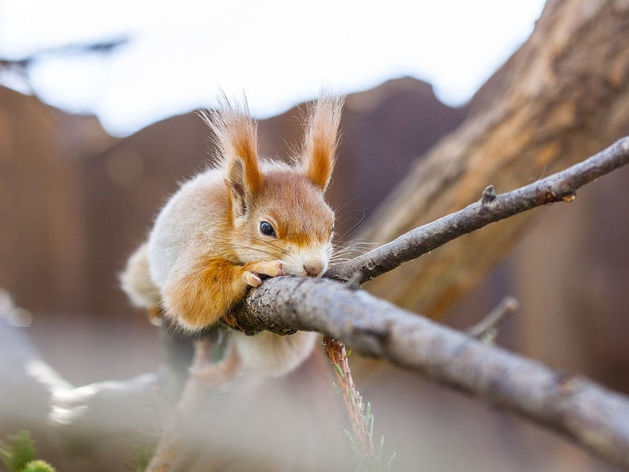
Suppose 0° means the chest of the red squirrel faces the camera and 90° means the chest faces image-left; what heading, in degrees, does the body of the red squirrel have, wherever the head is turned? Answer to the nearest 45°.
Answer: approximately 315°
